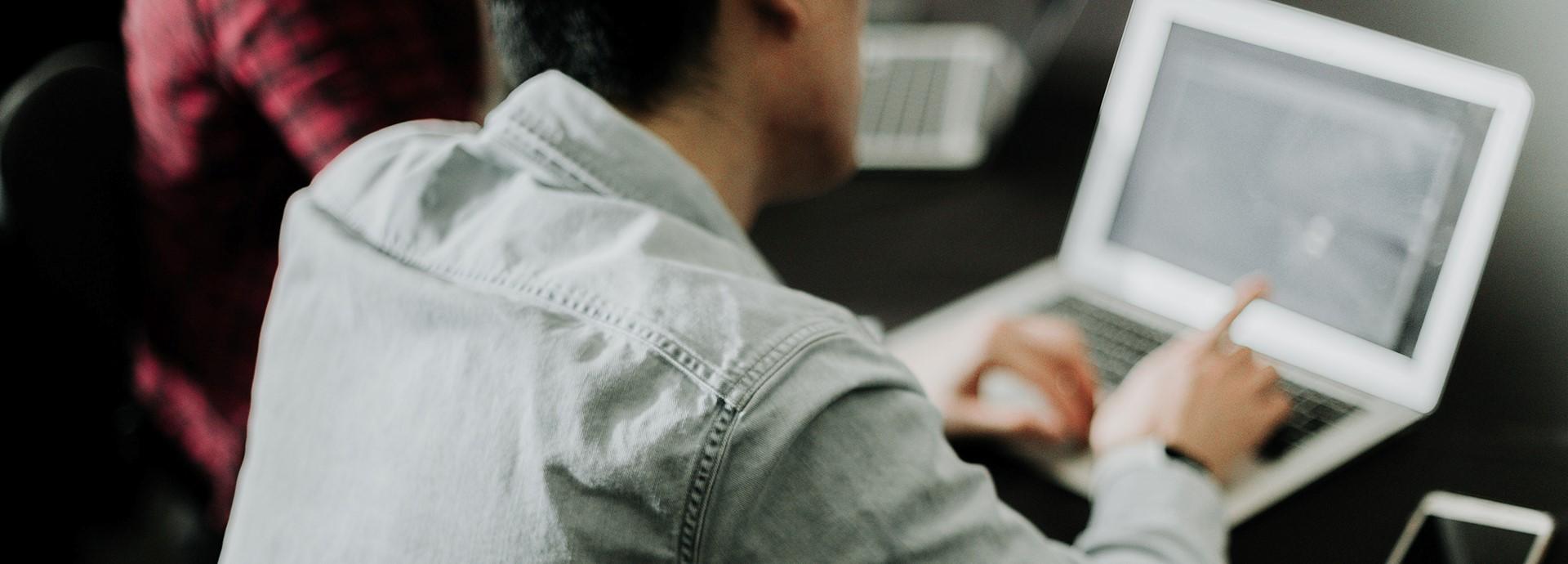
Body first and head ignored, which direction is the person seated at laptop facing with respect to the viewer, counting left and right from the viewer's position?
facing away from the viewer and to the right of the viewer

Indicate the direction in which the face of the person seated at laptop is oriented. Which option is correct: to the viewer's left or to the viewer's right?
to the viewer's right

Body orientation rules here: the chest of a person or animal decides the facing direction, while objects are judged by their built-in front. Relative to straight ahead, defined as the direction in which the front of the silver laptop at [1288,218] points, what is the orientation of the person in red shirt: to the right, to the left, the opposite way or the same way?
the opposite way

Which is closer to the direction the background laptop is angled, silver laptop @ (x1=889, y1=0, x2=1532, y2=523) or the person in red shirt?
the person in red shirt

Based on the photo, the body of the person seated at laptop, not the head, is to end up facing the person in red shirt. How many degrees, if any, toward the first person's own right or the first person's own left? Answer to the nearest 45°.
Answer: approximately 90° to the first person's own left

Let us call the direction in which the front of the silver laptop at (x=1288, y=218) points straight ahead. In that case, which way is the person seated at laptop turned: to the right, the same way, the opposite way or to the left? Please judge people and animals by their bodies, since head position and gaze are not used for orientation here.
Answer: the opposite way

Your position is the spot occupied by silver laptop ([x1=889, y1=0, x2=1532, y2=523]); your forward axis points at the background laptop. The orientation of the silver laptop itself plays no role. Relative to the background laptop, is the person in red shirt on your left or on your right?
left

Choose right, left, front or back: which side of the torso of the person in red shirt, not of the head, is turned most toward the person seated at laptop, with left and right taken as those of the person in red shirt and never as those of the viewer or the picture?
right

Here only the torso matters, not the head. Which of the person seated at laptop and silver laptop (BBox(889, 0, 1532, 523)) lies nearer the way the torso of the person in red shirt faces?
the silver laptop

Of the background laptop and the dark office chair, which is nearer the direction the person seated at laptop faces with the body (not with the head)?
the background laptop
